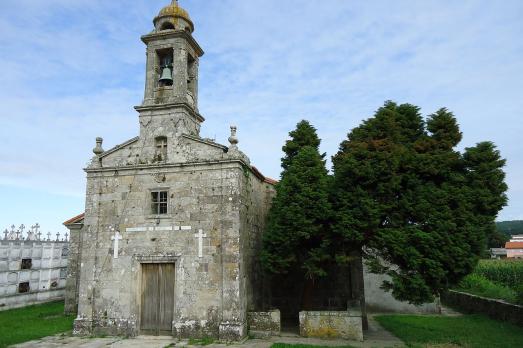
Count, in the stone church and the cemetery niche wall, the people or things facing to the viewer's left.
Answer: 0

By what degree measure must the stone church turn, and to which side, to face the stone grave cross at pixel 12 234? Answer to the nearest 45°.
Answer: approximately 135° to its right

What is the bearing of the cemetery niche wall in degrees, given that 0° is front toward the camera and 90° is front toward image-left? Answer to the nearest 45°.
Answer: approximately 315°

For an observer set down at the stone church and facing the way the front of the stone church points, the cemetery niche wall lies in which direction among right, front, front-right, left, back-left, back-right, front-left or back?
back-right

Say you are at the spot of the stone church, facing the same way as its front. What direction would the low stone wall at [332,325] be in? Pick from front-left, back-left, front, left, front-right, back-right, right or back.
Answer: left

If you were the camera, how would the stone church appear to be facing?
facing the viewer
